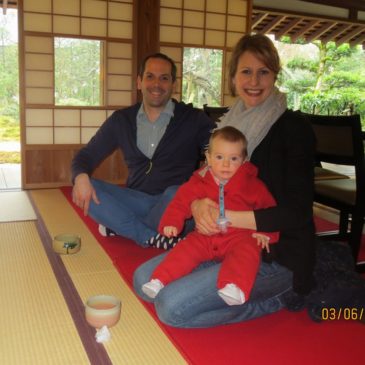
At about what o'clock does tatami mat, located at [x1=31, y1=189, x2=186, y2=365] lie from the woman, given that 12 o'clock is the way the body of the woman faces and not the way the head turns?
The tatami mat is roughly at 2 o'clock from the woman.

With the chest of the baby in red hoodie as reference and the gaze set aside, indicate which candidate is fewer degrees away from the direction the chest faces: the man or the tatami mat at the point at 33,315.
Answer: the tatami mat

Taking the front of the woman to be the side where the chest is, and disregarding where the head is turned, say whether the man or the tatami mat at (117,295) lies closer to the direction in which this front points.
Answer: the tatami mat

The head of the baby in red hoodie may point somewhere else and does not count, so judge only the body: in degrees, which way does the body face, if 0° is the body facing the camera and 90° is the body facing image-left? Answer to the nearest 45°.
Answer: approximately 0°

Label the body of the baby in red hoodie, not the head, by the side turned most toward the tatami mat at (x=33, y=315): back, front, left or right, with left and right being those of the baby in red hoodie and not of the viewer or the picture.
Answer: right

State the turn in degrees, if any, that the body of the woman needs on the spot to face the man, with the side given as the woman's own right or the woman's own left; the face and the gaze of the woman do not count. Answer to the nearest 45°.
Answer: approximately 90° to the woman's own right

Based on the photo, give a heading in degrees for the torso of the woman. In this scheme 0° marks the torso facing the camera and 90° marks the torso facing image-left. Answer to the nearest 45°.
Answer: approximately 45°
